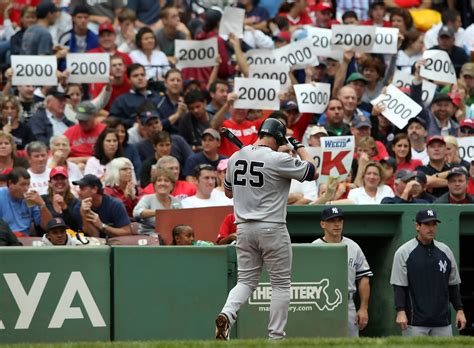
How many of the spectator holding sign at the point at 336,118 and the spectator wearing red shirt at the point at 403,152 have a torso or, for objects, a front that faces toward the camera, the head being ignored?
2

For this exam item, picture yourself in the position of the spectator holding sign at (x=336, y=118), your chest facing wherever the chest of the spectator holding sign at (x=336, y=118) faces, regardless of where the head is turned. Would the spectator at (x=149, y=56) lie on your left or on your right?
on your right

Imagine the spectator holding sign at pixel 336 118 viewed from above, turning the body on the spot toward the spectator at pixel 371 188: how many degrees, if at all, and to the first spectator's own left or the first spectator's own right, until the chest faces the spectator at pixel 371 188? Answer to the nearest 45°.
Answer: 0° — they already face them

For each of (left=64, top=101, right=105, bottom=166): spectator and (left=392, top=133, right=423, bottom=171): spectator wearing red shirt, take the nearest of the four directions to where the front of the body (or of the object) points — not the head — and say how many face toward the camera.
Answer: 2

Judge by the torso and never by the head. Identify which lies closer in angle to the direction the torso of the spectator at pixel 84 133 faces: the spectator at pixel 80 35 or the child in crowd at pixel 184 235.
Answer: the child in crowd

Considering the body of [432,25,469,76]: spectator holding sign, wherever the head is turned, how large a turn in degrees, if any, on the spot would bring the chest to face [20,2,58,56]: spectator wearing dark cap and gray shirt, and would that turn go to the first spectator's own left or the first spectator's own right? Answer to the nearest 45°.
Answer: approximately 90° to the first spectator's own right
